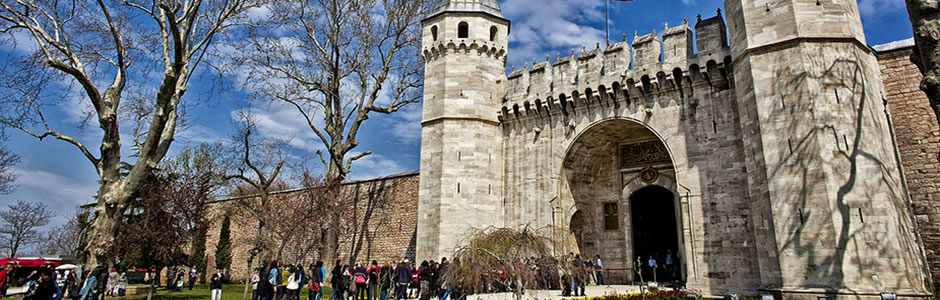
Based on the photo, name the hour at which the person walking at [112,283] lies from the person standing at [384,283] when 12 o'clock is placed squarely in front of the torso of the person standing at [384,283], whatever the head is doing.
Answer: the person walking at [112,283] is roughly at 10 o'clock from the person standing at [384,283].

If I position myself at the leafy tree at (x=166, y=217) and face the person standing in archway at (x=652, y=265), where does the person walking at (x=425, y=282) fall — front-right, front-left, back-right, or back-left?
front-right

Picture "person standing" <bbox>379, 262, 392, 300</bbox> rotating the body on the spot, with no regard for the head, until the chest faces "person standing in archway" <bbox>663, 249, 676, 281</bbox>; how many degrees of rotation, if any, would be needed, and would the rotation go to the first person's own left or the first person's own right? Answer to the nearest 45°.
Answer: approximately 90° to the first person's own right

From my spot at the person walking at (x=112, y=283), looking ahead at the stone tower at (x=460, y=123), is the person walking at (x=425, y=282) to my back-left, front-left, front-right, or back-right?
front-right

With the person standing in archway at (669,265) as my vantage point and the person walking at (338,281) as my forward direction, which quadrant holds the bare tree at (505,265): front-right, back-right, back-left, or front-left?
front-left

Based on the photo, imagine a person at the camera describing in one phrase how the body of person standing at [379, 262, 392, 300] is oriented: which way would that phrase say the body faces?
away from the camera

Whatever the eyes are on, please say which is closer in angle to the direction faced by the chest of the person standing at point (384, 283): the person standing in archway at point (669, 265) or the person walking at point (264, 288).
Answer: the person standing in archway

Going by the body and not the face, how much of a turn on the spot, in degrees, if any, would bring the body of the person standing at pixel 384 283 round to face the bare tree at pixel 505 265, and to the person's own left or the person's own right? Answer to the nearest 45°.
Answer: approximately 135° to the person's own right

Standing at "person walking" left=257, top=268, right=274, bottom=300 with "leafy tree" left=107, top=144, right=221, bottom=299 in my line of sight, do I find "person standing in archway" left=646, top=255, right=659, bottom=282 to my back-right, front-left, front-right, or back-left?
back-right

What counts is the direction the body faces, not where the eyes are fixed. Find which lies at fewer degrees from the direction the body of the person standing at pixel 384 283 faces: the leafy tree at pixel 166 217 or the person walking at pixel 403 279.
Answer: the leafy tree

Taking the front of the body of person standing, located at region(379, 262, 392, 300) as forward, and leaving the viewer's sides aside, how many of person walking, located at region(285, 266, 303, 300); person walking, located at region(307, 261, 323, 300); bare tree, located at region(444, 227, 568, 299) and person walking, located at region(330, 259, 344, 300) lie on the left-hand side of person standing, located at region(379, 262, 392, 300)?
3
